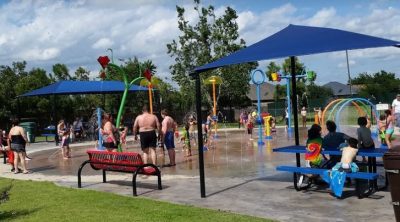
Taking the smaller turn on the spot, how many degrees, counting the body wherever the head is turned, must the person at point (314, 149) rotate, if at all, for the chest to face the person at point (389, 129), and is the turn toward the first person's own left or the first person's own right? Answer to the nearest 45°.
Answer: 0° — they already face them

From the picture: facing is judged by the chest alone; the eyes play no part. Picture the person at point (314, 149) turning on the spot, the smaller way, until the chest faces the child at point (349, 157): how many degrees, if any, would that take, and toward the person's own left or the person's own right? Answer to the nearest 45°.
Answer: approximately 135° to the person's own right
